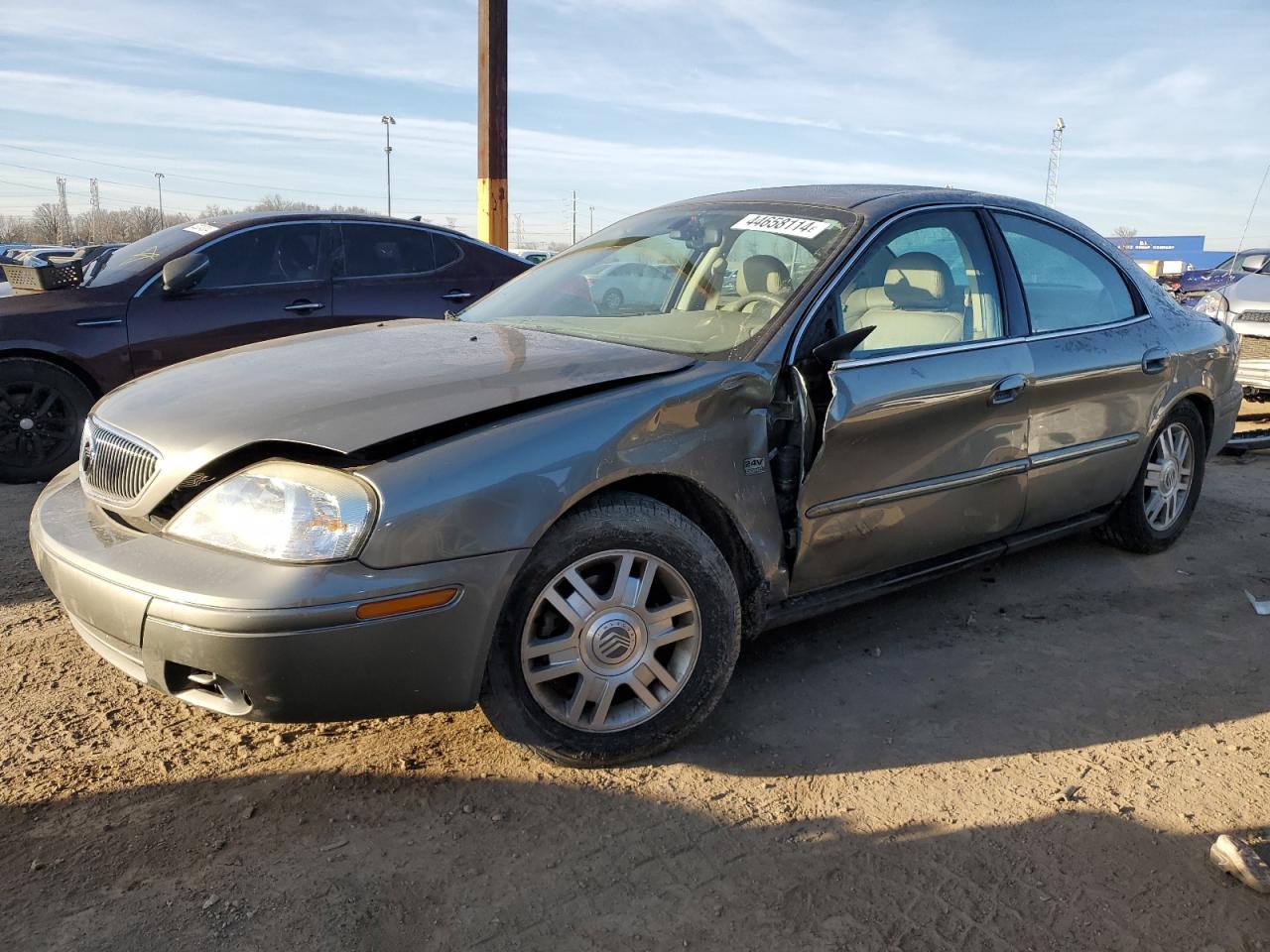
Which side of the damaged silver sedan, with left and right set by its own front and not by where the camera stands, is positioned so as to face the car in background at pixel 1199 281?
back

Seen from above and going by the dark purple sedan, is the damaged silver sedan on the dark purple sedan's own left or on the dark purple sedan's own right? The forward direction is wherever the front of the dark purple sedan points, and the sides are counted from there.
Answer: on the dark purple sedan's own left

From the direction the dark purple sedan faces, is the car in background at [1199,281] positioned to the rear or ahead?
to the rear

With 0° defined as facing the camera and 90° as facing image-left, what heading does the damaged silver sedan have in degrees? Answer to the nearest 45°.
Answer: approximately 45°

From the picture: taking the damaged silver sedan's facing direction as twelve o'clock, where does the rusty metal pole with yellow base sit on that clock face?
The rusty metal pole with yellow base is roughly at 4 o'clock from the damaged silver sedan.

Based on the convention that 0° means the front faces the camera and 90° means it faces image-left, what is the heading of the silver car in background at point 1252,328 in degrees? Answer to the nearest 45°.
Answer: approximately 45°

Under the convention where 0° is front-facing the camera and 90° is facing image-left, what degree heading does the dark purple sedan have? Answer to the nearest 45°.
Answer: approximately 45°

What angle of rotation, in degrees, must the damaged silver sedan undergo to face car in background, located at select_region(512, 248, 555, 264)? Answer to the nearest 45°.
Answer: approximately 135° to its right

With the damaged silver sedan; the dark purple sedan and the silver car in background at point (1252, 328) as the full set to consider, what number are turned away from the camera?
0
